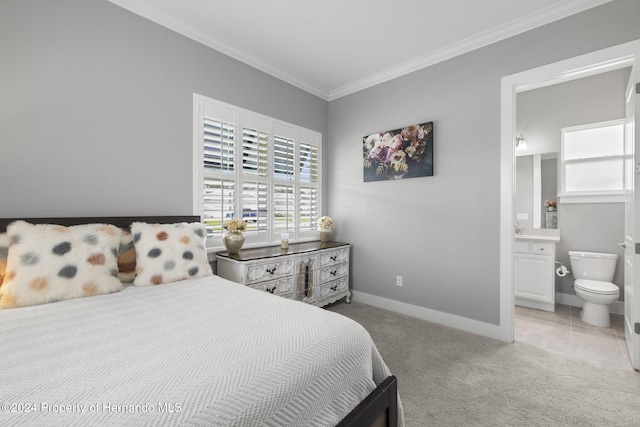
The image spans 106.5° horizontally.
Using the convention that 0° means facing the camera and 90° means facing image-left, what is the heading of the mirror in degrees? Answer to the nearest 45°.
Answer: approximately 0°

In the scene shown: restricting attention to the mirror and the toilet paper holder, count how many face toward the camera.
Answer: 1

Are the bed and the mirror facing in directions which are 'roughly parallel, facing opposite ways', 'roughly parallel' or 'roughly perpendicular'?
roughly perpendicular

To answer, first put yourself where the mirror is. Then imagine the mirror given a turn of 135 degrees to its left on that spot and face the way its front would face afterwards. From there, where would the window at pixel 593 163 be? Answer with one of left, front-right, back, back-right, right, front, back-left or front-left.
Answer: front-right

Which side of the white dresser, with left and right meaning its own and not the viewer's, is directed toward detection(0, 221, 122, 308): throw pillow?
right

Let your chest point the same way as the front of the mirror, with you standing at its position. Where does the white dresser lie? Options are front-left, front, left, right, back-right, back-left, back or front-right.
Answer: front-right

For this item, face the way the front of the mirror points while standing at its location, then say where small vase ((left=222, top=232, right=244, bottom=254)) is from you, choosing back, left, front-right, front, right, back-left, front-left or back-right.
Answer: front-right

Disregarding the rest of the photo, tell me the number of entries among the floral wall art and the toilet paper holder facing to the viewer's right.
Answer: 1

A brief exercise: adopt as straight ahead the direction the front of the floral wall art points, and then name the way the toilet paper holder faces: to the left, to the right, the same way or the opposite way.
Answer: to the left

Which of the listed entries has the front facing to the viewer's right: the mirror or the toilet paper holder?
the toilet paper holder

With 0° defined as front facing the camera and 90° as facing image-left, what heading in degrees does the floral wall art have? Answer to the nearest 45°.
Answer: approximately 45°

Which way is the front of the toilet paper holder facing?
to the viewer's right
